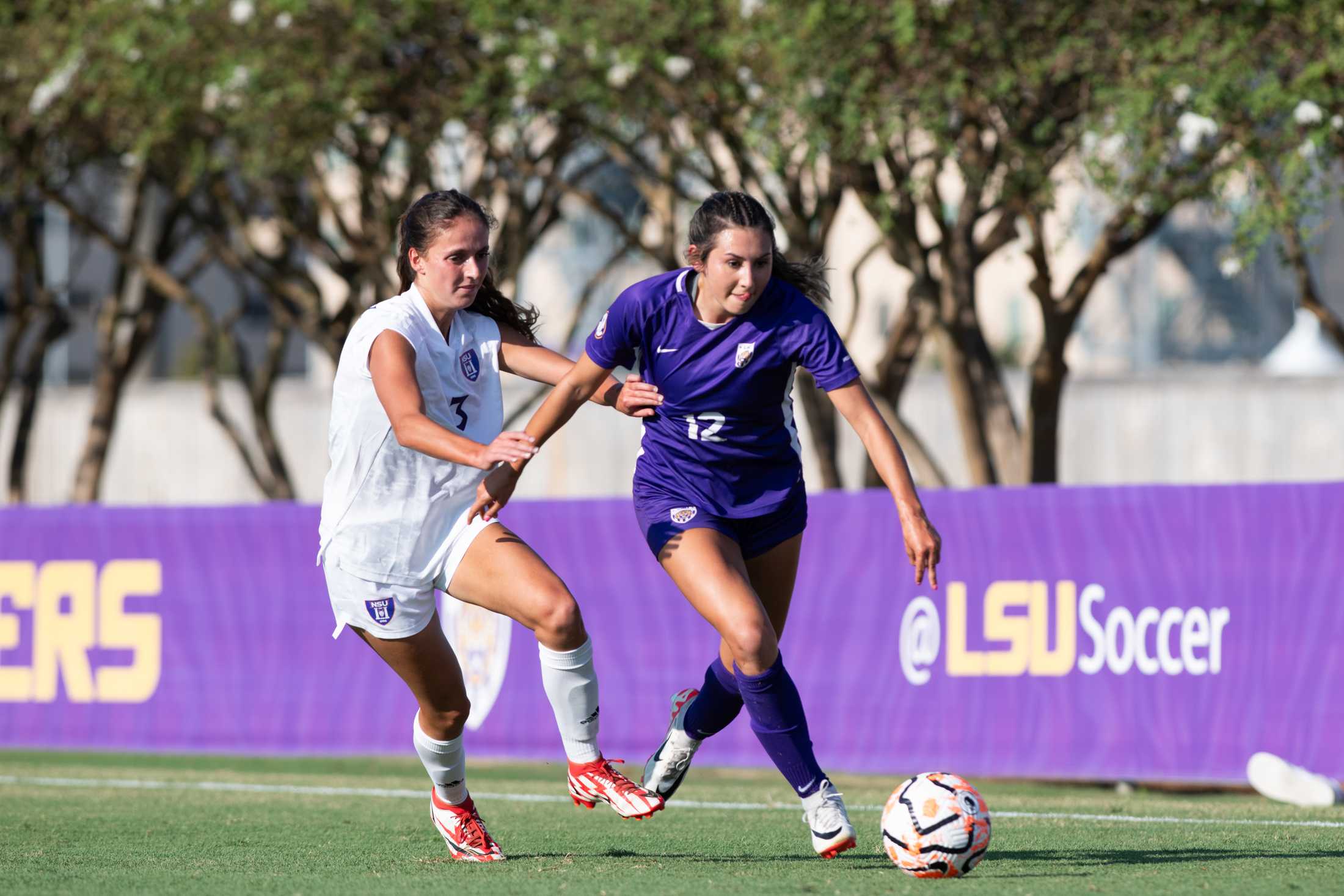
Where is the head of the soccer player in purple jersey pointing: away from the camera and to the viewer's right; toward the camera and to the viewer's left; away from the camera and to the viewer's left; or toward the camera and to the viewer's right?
toward the camera and to the viewer's right

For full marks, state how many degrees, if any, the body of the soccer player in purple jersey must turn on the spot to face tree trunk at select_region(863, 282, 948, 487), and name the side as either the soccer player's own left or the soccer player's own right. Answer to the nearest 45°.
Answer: approximately 180°

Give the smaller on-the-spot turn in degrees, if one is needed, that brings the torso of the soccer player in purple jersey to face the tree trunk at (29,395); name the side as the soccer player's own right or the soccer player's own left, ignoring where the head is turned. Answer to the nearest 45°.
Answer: approximately 135° to the soccer player's own right

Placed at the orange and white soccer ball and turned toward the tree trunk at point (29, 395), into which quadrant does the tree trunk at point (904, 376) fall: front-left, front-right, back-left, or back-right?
front-right

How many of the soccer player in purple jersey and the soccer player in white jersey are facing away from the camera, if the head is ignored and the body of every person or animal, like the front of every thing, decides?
0

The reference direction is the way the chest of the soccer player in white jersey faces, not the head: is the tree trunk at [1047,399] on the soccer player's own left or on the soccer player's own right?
on the soccer player's own left

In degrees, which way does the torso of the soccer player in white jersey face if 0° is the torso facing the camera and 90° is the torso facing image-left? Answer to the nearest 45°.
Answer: approximately 315°

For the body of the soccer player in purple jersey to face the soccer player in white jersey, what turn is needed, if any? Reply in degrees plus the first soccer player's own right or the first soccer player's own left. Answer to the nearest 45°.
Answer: approximately 90° to the first soccer player's own right

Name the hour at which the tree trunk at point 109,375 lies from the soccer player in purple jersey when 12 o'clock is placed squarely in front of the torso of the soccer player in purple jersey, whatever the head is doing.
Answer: The tree trunk is roughly at 5 o'clock from the soccer player in purple jersey.

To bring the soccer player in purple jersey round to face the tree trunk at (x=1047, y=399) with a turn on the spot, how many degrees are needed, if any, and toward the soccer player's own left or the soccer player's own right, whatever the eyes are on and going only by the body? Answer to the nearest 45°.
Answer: approximately 180°

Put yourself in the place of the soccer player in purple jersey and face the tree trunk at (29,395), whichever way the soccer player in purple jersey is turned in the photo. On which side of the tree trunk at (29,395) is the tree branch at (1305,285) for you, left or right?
right

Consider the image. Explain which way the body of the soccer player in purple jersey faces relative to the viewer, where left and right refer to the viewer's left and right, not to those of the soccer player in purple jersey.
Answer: facing the viewer

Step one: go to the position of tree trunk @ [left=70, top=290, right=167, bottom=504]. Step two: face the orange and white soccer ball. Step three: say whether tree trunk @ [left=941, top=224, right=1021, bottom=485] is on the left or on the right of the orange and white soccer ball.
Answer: left

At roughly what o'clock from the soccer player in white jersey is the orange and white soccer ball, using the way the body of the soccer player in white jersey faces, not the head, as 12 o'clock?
The orange and white soccer ball is roughly at 11 o'clock from the soccer player in white jersey.

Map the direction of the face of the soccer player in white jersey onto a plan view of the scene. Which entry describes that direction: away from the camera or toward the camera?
toward the camera

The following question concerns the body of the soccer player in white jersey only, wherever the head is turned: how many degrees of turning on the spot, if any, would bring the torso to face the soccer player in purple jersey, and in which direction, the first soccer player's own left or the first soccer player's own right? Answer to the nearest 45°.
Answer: approximately 45° to the first soccer player's own left

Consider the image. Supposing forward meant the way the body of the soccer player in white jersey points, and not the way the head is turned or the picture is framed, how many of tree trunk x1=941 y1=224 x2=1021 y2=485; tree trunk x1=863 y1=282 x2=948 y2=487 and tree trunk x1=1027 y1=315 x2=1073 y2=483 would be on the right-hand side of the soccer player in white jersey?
0
